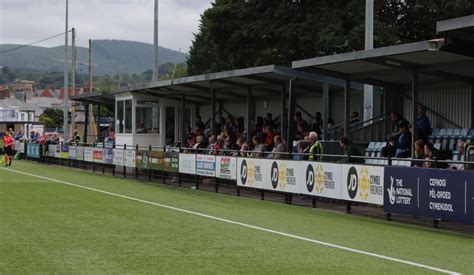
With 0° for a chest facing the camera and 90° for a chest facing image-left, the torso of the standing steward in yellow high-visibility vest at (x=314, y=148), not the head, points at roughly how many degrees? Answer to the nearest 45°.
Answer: approximately 45°

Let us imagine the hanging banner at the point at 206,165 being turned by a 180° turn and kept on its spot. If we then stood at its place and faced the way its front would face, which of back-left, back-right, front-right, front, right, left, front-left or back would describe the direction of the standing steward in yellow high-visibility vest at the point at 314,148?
right

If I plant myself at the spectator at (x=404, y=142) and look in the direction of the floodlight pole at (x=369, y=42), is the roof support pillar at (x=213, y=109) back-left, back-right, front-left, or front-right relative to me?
front-left

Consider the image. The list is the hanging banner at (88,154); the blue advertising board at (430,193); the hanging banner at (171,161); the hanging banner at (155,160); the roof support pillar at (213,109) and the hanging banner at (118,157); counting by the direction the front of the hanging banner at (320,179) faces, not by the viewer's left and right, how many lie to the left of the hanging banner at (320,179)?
1

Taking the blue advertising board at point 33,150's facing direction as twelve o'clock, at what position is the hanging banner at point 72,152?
The hanging banner is roughly at 10 o'clock from the blue advertising board.

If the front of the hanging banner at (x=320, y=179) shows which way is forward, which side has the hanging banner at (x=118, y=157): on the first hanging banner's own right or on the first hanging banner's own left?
on the first hanging banner's own right

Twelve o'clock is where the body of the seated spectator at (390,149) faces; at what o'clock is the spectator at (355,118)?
The spectator is roughly at 4 o'clock from the seated spectator.

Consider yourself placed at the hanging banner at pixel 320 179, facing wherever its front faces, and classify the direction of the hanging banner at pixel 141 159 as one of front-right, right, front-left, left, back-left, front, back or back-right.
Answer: right

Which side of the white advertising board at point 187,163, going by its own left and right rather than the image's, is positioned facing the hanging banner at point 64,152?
right

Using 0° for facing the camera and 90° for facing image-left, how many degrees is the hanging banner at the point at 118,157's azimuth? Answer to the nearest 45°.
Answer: approximately 45°

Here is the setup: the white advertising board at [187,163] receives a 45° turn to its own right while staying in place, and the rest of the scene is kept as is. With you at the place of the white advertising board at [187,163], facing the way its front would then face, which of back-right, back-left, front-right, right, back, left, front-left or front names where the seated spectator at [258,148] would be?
back-left

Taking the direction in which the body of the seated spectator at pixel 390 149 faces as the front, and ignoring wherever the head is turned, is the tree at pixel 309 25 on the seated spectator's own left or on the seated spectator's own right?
on the seated spectator's own right

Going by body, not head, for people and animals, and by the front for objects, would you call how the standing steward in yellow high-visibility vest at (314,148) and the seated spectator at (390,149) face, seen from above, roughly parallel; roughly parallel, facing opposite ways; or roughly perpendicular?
roughly parallel
